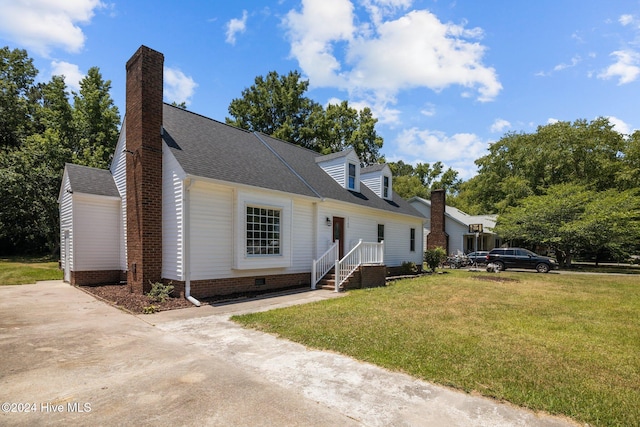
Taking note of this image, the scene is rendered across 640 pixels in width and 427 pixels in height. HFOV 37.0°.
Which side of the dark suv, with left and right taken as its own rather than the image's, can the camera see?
right

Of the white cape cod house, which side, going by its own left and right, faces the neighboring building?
left

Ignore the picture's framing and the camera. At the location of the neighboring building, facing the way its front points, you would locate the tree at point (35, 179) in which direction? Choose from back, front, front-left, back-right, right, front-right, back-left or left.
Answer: right

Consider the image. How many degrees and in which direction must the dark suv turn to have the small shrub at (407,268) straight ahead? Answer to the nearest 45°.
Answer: approximately 135° to its right

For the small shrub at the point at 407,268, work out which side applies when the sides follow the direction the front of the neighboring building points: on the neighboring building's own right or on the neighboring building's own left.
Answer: on the neighboring building's own right

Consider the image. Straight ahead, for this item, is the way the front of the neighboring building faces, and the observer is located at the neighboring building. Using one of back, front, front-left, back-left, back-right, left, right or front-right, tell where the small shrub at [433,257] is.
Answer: front-right

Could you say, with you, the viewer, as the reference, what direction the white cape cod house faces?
facing the viewer and to the right of the viewer
